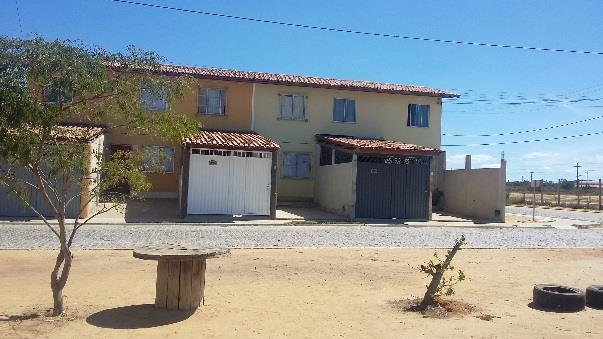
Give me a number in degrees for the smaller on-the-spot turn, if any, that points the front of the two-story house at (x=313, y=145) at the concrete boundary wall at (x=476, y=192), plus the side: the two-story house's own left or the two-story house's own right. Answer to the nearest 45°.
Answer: approximately 90° to the two-story house's own left

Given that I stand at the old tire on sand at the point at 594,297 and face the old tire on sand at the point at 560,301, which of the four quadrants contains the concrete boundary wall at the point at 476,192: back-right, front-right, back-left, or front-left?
back-right

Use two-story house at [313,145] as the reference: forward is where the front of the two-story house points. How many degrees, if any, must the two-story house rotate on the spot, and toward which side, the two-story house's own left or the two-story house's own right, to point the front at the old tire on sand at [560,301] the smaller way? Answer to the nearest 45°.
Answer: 0° — it already faces it

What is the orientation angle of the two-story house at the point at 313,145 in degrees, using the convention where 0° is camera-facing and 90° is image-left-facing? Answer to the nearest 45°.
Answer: approximately 0°

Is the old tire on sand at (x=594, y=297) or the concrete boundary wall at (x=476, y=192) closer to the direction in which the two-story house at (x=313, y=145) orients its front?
the old tire on sand

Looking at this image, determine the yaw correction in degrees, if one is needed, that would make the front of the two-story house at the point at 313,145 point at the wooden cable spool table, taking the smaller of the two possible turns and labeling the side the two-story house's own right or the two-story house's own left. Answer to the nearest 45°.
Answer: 0° — it already faces it

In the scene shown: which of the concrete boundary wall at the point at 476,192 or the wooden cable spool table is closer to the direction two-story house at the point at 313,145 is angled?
the wooden cable spool table

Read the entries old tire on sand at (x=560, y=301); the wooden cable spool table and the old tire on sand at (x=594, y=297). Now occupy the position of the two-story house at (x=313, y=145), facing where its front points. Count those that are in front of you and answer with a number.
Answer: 3
